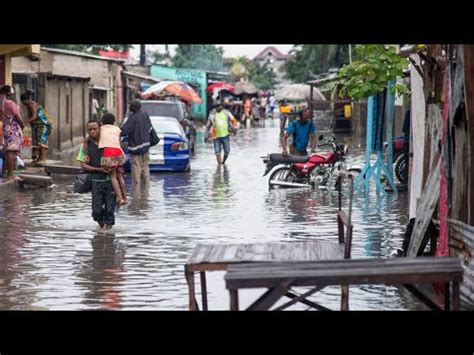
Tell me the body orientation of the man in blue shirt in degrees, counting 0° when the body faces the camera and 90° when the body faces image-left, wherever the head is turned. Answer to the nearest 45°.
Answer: approximately 0°

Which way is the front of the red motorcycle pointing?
to the viewer's right

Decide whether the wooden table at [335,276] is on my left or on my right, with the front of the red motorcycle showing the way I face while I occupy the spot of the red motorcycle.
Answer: on my right

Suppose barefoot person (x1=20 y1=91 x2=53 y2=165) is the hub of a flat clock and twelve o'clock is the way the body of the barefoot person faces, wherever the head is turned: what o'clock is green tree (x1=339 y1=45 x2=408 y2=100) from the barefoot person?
The green tree is roughly at 8 o'clock from the barefoot person.

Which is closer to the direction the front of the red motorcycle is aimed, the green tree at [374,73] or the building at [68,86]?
the green tree

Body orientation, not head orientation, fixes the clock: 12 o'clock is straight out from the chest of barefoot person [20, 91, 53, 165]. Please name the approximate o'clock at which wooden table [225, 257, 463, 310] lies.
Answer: The wooden table is roughly at 9 o'clock from the barefoot person.

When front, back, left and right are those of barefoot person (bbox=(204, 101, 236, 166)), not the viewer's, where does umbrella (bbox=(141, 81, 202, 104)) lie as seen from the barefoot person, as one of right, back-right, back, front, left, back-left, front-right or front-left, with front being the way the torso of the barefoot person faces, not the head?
back
